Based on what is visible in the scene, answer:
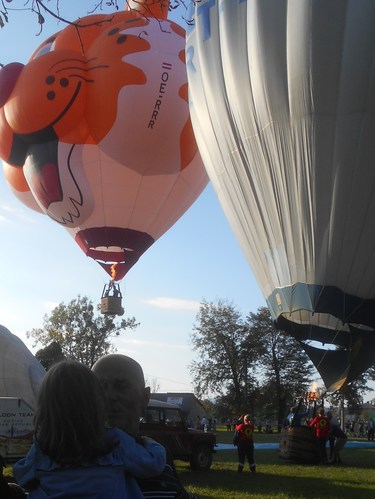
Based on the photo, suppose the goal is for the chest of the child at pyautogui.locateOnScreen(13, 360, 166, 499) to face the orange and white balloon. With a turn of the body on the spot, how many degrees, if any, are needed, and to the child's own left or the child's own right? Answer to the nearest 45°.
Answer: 0° — they already face it

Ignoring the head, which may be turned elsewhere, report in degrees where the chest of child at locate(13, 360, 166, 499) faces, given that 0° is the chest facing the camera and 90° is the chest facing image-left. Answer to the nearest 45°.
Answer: approximately 180°
